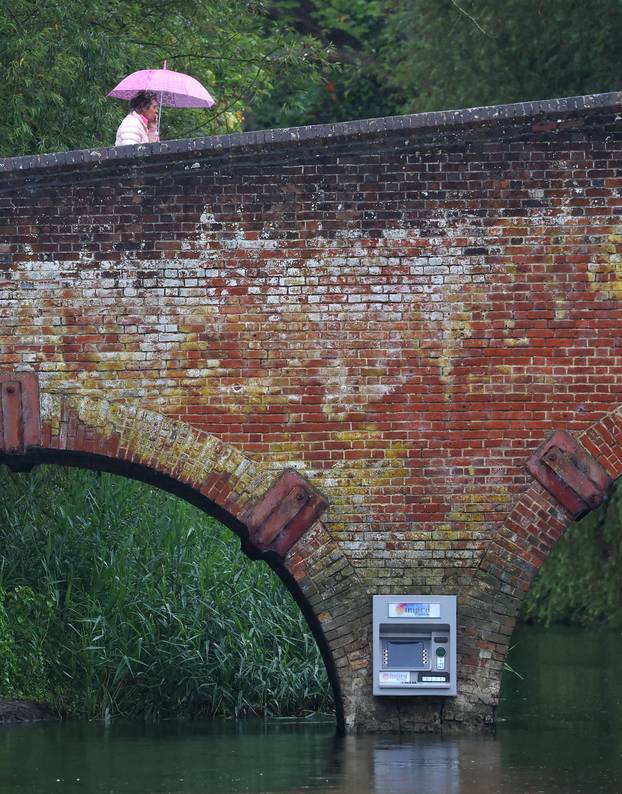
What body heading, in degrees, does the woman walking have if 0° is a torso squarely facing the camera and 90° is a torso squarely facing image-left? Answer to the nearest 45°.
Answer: approximately 270°

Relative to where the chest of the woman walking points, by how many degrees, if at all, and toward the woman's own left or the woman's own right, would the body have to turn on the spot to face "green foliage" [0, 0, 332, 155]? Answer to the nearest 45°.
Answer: approximately 90° to the woman's own left

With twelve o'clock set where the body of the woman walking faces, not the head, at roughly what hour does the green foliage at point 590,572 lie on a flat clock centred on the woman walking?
The green foliage is roughly at 10 o'clock from the woman walking.

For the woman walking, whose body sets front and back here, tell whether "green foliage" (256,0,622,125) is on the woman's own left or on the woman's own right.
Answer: on the woman's own left
